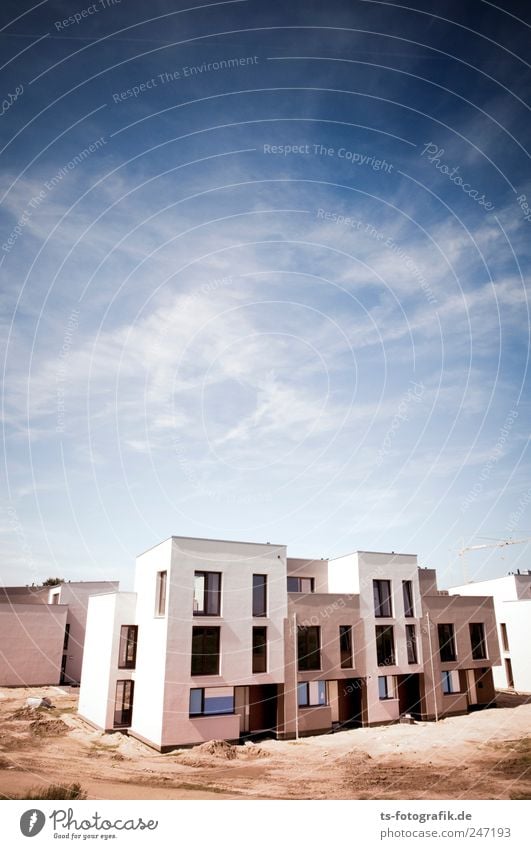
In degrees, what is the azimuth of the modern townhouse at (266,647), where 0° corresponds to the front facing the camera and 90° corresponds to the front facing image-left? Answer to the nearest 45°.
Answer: approximately 315°

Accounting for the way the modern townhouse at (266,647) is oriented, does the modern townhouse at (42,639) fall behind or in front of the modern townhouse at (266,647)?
behind

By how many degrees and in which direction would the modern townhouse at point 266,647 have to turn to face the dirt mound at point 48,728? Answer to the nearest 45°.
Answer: approximately 135° to its right

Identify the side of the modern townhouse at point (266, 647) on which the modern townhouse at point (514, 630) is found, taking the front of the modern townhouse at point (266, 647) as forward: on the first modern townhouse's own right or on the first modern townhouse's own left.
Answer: on the first modern townhouse's own left
